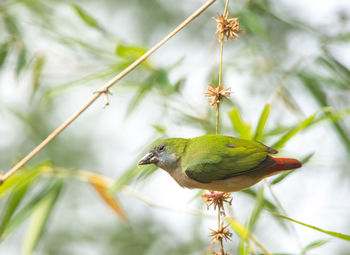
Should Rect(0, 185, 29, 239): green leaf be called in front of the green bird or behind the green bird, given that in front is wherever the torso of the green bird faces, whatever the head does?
in front

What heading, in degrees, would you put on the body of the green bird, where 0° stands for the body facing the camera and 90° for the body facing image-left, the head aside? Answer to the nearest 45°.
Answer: approximately 90°

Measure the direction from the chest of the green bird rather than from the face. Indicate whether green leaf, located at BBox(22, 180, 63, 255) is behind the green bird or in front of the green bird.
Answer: in front
